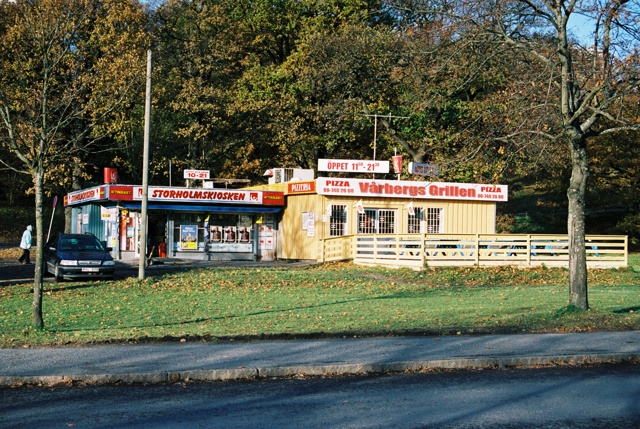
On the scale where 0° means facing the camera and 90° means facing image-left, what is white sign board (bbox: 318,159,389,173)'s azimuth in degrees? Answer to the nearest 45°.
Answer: approximately 0°

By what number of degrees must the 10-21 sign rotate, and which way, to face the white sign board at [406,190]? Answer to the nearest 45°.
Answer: approximately 45° to its left

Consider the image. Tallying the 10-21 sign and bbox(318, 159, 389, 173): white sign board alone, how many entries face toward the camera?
2

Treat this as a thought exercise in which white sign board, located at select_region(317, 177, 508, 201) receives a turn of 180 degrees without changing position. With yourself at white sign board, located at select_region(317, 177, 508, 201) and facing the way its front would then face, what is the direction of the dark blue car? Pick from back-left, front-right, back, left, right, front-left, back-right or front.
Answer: back-left

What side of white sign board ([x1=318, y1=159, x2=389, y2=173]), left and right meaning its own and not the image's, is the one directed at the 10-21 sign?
right

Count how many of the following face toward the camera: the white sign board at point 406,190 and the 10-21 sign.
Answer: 2

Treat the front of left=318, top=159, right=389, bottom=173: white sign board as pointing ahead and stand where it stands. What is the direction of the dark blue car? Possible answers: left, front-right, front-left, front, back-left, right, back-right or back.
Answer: front-right
